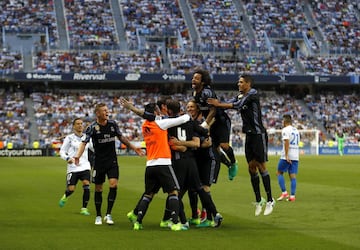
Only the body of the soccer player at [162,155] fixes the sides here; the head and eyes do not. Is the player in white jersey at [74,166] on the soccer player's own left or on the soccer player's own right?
on the soccer player's own left

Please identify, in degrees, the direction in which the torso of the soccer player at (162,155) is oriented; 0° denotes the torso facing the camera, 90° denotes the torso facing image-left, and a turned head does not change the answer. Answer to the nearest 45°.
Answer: approximately 225°

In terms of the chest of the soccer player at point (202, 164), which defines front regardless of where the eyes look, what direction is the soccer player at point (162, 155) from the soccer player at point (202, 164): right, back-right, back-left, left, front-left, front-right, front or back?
front

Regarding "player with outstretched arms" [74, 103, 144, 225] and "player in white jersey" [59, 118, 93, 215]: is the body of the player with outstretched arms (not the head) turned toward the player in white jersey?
no

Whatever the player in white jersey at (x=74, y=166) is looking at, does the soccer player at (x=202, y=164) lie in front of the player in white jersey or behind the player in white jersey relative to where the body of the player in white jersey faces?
in front

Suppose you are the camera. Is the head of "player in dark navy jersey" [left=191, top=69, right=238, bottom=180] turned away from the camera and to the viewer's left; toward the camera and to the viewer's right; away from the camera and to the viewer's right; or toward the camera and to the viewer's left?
toward the camera and to the viewer's left

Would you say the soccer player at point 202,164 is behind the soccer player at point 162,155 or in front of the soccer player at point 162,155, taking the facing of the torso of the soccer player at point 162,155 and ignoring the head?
in front

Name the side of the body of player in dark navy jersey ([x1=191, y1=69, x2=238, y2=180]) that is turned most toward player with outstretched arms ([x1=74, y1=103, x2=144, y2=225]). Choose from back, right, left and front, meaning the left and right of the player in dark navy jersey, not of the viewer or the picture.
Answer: front

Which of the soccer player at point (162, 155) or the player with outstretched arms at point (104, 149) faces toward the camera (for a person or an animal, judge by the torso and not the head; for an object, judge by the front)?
the player with outstretched arms

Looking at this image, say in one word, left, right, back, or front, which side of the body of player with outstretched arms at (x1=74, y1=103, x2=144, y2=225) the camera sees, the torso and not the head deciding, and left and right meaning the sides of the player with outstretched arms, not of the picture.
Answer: front

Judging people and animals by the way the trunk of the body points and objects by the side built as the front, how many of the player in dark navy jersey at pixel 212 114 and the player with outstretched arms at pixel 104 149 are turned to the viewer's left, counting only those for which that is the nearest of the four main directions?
1

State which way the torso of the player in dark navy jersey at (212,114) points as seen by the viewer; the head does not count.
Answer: to the viewer's left
